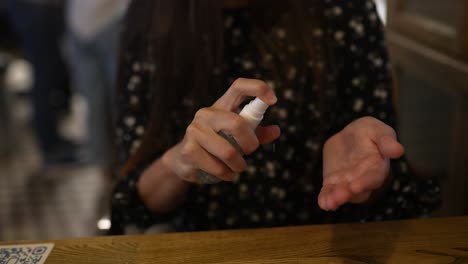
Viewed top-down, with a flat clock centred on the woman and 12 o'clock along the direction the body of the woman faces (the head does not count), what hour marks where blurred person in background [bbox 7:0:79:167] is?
The blurred person in background is roughly at 5 o'clock from the woman.

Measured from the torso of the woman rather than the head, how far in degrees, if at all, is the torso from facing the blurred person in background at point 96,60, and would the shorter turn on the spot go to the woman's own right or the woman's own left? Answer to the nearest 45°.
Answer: approximately 135° to the woman's own right

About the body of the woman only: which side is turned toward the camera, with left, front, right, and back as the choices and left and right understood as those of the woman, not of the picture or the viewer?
front
